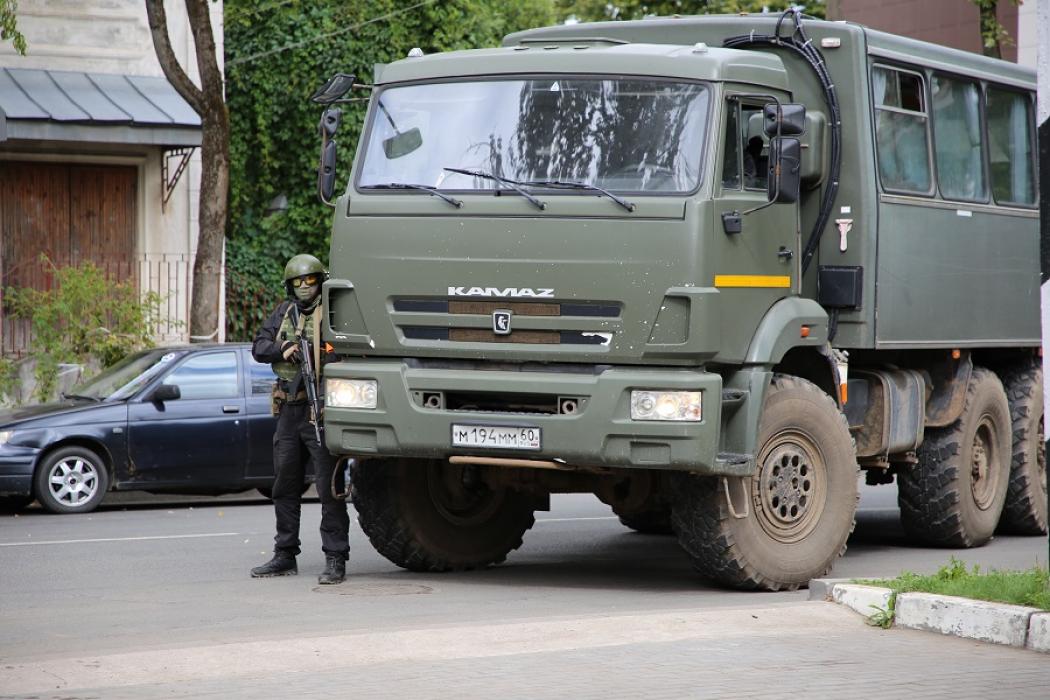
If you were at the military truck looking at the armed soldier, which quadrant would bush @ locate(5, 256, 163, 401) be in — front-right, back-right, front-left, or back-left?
front-right

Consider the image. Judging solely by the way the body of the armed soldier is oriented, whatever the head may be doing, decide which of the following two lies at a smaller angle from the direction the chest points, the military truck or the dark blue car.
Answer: the military truck

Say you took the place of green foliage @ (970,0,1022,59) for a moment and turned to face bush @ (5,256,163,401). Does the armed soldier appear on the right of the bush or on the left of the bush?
left

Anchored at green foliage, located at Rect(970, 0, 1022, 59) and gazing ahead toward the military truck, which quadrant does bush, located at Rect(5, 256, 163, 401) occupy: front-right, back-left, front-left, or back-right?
front-right

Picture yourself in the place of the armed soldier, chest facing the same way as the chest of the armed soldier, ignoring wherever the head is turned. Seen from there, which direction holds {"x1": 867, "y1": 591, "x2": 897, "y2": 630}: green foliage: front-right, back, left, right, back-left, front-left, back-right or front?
front-left

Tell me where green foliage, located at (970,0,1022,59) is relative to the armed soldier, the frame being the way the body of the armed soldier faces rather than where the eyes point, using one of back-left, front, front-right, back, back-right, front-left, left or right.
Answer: back-left

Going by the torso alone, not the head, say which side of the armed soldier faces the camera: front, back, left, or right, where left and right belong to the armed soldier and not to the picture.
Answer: front

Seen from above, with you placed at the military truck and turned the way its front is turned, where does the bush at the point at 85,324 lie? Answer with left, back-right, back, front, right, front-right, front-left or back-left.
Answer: right

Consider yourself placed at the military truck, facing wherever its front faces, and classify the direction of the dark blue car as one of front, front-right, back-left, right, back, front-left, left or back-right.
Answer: right

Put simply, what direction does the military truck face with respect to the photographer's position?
facing the viewer and to the left of the viewer

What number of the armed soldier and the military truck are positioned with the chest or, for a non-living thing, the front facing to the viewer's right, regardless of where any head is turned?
0

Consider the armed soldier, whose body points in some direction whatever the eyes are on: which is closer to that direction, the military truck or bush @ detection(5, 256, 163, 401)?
the military truck
